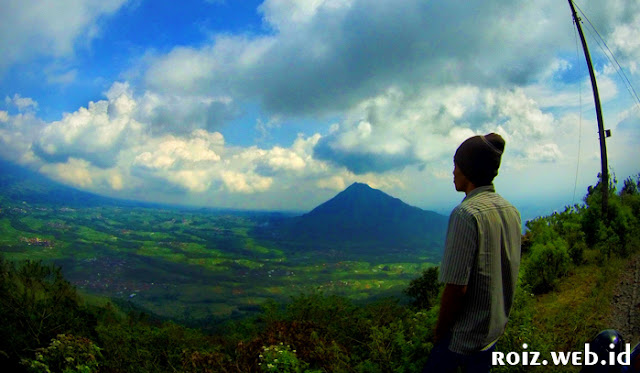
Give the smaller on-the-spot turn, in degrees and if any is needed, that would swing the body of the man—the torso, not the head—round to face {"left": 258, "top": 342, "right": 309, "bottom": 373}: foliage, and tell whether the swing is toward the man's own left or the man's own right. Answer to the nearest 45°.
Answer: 0° — they already face it

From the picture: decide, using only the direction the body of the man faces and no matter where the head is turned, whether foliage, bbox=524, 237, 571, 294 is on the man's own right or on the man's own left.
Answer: on the man's own right

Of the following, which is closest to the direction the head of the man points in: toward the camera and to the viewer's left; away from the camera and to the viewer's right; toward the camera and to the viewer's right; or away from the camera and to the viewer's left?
away from the camera and to the viewer's left

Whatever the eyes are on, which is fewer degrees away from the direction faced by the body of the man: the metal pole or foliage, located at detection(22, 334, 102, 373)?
the foliage

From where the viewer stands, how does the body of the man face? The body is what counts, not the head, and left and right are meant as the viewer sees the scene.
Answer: facing away from the viewer and to the left of the viewer

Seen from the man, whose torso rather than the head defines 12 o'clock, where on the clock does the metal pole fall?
The metal pole is roughly at 2 o'clock from the man.

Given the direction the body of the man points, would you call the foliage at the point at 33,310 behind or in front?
in front

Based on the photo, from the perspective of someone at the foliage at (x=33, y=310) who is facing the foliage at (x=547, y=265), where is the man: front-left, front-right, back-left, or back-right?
front-right

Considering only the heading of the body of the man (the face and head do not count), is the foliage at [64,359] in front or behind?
in front
